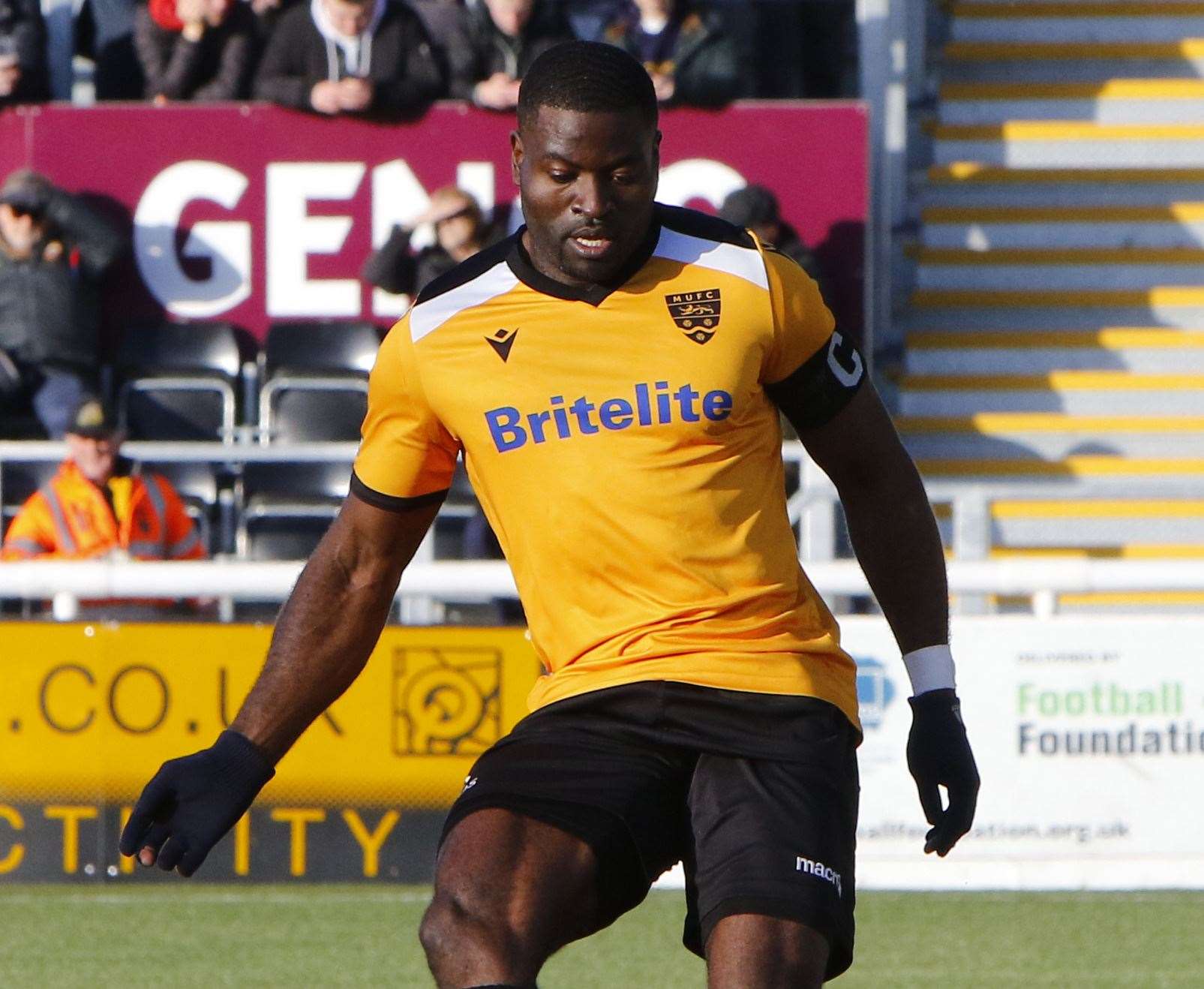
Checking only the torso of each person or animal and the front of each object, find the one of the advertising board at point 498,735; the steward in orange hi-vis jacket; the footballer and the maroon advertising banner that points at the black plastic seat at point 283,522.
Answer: the maroon advertising banner

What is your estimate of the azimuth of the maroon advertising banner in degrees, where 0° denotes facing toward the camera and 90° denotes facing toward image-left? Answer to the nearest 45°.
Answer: approximately 0°

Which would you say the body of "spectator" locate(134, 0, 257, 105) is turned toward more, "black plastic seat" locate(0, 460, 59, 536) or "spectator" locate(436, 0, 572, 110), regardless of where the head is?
the black plastic seat

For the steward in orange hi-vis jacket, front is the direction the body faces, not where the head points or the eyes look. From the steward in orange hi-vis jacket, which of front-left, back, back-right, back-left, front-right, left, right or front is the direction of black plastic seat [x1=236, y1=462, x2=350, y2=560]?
back-left

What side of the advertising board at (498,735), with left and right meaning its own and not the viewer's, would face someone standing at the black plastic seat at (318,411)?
back

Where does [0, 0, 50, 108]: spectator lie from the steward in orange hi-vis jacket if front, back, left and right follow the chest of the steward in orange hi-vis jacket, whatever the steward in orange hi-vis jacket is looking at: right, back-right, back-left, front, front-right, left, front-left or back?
back
